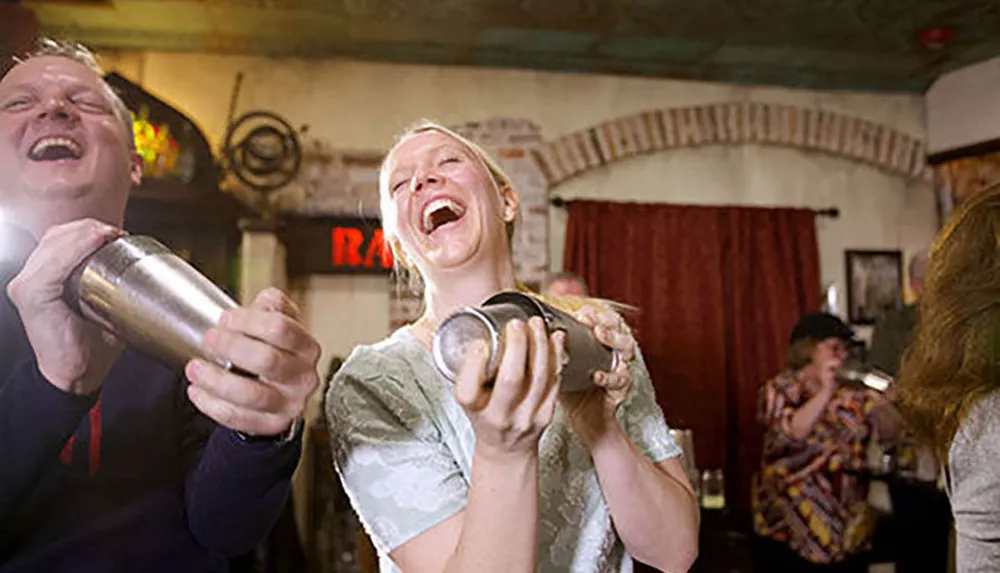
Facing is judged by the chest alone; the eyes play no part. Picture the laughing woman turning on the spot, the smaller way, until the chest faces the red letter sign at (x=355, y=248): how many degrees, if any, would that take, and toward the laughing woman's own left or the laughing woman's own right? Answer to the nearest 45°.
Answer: approximately 180°

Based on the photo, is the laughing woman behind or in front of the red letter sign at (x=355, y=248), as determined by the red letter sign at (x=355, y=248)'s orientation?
in front

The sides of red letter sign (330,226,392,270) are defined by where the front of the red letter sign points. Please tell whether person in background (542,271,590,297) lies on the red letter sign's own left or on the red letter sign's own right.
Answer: on the red letter sign's own left

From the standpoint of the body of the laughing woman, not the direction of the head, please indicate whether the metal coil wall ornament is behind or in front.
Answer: behind

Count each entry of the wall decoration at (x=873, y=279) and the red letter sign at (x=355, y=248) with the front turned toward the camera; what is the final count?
2

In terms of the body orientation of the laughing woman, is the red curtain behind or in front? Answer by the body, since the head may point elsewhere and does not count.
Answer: behind

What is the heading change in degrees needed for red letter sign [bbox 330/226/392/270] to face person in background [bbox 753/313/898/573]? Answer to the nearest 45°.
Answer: approximately 45° to its left

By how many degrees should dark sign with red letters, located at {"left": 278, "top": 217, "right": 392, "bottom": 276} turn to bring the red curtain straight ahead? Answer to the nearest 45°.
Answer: approximately 90° to its left

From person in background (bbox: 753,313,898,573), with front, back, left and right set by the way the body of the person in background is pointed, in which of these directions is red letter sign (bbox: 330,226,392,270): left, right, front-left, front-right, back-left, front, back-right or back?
back-right

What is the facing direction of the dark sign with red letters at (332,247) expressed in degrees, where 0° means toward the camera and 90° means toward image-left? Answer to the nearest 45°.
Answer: approximately 0°
